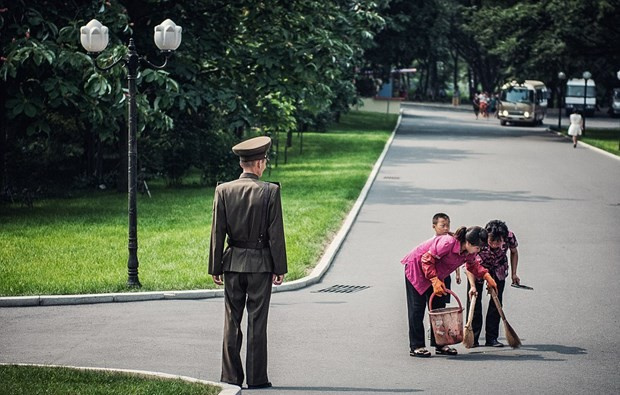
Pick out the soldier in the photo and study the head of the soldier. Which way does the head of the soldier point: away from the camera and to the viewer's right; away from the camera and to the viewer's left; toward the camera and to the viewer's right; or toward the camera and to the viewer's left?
away from the camera and to the viewer's right

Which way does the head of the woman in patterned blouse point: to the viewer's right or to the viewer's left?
to the viewer's left

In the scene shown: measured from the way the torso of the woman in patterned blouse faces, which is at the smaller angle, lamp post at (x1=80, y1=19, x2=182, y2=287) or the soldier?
the soldier

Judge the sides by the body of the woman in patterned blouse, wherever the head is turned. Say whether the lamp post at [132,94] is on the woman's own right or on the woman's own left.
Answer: on the woman's own right

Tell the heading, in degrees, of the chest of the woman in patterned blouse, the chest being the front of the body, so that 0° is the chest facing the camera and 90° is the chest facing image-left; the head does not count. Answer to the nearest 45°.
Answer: approximately 0°

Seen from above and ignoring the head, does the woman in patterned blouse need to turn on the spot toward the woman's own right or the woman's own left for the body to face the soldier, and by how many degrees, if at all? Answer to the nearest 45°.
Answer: approximately 45° to the woman's own right

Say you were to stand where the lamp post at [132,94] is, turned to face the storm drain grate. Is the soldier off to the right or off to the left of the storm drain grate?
right
